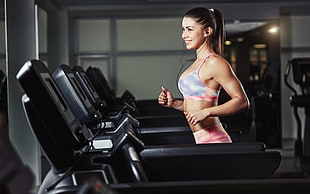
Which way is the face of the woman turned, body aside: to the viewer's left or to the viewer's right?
to the viewer's left

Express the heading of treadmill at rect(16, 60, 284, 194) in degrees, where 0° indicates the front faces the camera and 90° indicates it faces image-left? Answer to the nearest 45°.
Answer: approximately 90°

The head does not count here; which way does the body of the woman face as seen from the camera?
to the viewer's left
